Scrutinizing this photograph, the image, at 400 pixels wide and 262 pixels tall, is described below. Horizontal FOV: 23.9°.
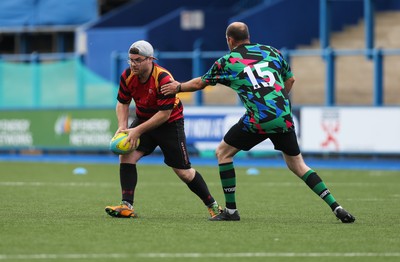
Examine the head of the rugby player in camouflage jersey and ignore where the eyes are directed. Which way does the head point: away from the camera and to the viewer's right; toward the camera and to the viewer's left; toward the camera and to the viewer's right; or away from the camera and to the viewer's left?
away from the camera and to the viewer's left

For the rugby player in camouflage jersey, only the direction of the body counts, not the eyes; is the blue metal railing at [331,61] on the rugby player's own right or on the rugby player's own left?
on the rugby player's own right

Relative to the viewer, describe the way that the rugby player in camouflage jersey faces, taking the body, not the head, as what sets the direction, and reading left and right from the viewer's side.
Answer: facing away from the viewer and to the left of the viewer
